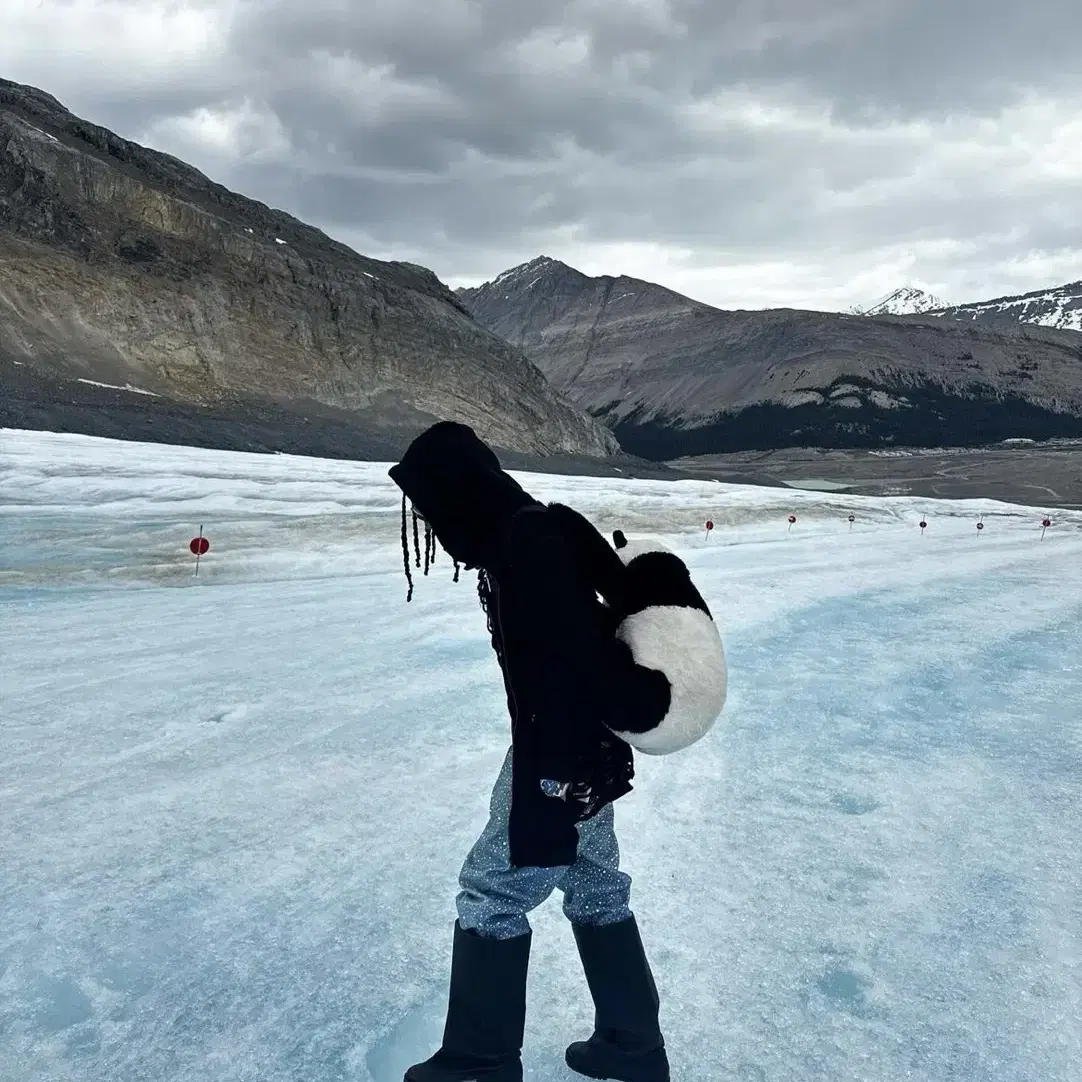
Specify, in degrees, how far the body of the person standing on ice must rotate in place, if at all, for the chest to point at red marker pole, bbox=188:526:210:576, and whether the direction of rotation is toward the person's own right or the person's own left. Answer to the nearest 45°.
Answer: approximately 45° to the person's own right

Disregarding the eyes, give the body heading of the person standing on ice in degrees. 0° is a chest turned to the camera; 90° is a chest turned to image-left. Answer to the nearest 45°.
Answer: approximately 90°

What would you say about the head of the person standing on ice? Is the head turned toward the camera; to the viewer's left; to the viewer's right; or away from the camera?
to the viewer's left
